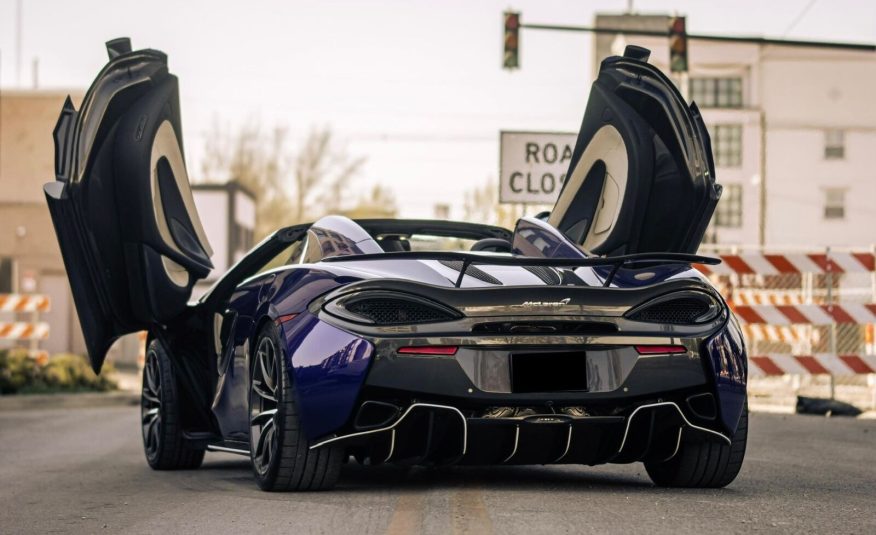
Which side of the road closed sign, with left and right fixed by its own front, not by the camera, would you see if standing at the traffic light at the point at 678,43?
back

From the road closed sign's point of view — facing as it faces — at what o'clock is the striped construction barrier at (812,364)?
The striped construction barrier is roughly at 10 o'clock from the road closed sign.

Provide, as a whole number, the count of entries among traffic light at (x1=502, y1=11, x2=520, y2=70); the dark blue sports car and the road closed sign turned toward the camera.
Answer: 2

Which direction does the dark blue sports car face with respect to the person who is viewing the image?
facing away from the viewer and to the left of the viewer

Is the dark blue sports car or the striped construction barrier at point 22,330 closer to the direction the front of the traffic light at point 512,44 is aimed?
the dark blue sports car

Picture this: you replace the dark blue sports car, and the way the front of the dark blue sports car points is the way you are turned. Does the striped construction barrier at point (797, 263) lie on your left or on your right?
on your right

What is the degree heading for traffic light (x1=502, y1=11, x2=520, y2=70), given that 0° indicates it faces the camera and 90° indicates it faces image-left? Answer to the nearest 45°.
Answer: approximately 0°

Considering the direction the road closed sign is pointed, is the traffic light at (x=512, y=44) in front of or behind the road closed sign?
behind

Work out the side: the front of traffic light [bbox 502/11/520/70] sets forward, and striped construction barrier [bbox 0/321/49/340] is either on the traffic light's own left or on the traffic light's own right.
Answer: on the traffic light's own right

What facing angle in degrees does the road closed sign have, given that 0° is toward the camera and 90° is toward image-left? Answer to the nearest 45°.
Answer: approximately 0°

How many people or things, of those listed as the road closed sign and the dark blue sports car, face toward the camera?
1

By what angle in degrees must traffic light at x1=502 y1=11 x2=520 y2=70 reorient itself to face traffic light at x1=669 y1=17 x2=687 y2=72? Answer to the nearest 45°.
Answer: approximately 90° to its left
